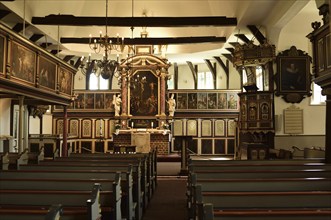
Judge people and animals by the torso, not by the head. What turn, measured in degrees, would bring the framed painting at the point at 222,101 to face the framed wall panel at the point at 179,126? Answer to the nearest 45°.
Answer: approximately 90° to its right

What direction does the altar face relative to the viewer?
toward the camera

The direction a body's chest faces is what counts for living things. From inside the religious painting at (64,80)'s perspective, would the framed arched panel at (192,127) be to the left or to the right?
on its left

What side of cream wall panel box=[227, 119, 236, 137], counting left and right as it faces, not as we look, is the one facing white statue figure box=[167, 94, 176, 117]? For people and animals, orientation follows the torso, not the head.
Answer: right

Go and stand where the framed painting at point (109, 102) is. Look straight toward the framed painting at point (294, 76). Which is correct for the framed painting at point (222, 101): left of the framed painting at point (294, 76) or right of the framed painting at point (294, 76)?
left

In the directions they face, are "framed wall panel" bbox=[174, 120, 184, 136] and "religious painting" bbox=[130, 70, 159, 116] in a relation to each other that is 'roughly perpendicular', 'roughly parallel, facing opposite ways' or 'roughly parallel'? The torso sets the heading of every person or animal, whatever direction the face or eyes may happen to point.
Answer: roughly parallel

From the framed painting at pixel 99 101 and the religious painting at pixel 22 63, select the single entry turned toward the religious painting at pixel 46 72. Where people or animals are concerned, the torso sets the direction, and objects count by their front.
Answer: the framed painting

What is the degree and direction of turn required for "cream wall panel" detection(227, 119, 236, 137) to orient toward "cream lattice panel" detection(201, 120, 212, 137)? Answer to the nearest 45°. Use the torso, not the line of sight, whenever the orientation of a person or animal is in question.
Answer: approximately 90° to its right

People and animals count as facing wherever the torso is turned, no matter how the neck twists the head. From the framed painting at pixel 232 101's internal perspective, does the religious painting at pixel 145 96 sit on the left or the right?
on its right

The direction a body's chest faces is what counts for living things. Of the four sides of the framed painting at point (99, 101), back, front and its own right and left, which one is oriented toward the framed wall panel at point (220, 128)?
left

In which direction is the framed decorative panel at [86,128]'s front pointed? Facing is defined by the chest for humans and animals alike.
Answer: toward the camera

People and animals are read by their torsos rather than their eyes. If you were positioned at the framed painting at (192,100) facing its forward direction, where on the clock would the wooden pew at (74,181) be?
The wooden pew is roughly at 12 o'clock from the framed painting.

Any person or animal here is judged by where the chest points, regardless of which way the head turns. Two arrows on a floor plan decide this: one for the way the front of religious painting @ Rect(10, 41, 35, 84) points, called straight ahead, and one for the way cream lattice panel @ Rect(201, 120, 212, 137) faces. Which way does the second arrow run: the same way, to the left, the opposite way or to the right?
to the right

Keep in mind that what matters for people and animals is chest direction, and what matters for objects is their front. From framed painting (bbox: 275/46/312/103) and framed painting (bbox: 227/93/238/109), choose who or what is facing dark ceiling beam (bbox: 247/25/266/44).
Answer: framed painting (bbox: 227/93/238/109)

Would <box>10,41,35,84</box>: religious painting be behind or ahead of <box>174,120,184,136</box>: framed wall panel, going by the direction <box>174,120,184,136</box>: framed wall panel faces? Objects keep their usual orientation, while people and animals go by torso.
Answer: ahead

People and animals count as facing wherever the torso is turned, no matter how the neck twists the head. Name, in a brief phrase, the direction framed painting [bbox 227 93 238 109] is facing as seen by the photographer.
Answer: facing the viewer
